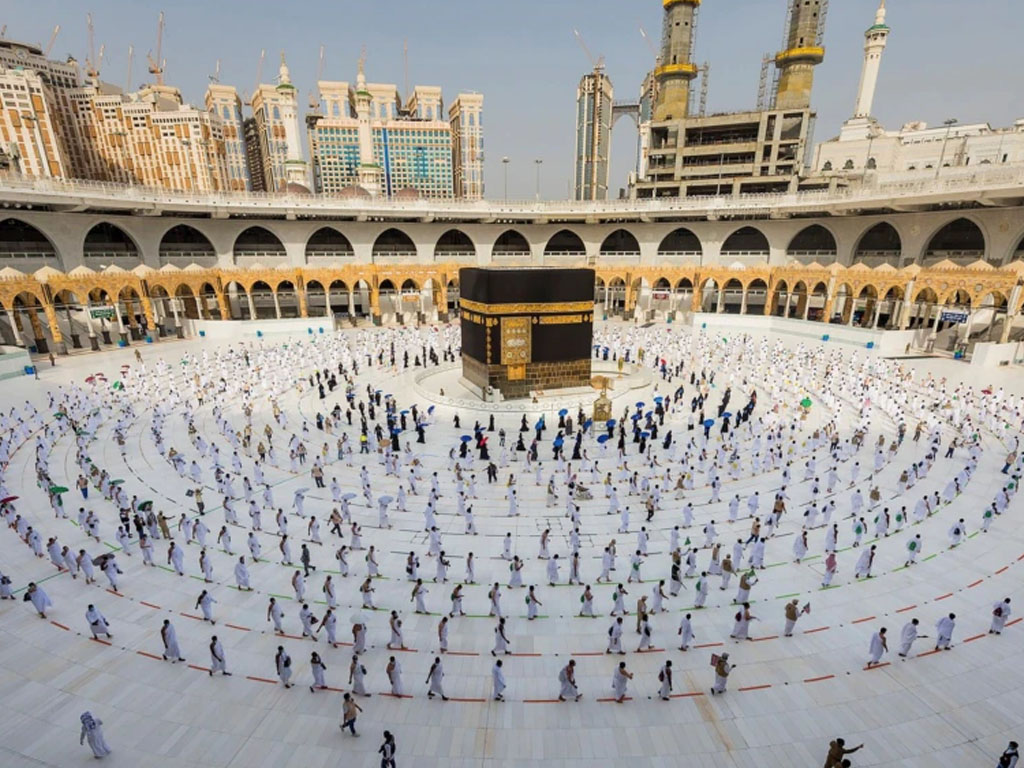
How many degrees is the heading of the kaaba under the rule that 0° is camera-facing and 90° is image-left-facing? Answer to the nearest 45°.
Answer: approximately 0°
